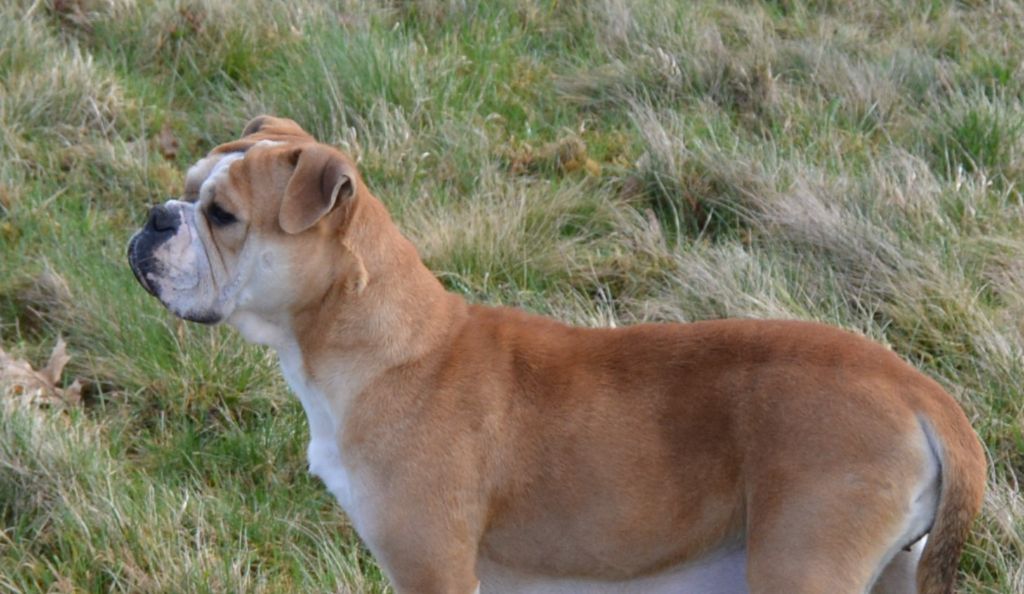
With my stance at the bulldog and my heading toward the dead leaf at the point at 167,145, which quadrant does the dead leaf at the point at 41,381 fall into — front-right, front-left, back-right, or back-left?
front-left

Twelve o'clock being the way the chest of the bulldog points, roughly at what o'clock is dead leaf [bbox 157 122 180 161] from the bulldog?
The dead leaf is roughly at 2 o'clock from the bulldog.

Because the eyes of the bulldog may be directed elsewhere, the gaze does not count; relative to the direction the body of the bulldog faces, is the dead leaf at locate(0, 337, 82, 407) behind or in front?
in front

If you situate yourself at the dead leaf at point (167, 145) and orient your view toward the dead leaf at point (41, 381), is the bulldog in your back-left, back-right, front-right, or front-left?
front-left

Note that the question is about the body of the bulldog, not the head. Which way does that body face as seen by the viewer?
to the viewer's left
